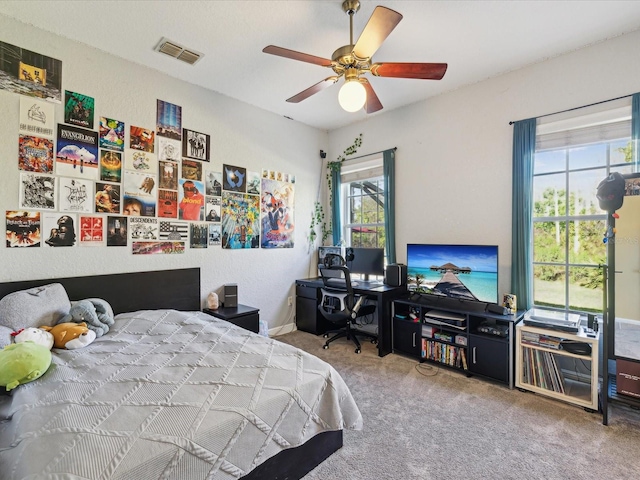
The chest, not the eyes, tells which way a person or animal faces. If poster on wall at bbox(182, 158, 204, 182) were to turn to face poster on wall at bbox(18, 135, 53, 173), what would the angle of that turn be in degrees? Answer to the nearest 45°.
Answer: approximately 135° to its right

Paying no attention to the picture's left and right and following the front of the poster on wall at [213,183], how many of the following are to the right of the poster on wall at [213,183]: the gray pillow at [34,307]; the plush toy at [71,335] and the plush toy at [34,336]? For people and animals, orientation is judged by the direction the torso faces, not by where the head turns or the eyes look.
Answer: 3

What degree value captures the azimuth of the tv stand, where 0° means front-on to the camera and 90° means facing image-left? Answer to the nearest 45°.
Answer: approximately 45°

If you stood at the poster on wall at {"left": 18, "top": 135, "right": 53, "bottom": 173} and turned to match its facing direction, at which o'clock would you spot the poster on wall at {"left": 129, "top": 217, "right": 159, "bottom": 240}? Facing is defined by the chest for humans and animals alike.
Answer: the poster on wall at {"left": 129, "top": 217, "right": 159, "bottom": 240} is roughly at 9 o'clock from the poster on wall at {"left": 18, "top": 135, "right": 53, "bottom": 173}.

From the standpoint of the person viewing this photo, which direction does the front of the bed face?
facing the viewer and to the right of the viewer

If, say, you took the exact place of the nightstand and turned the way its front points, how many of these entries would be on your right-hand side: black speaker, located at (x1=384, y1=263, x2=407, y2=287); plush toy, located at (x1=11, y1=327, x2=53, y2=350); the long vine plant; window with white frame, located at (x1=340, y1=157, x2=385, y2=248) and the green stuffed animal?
2

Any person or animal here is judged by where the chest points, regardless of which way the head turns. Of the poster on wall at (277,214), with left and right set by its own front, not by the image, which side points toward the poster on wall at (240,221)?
right

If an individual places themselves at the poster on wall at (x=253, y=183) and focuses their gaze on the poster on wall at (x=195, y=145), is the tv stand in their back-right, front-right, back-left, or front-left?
back-left

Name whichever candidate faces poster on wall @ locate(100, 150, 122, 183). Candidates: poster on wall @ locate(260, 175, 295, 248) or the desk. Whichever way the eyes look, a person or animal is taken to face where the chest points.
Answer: the desk

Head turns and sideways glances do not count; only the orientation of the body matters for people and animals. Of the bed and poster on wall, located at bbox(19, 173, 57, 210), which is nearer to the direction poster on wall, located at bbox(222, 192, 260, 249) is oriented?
the bed

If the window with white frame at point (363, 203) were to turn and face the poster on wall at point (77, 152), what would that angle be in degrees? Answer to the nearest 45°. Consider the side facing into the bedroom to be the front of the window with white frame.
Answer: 0° — it already faces it

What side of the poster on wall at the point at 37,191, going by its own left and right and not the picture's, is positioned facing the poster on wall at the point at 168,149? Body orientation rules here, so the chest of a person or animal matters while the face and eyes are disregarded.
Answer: left

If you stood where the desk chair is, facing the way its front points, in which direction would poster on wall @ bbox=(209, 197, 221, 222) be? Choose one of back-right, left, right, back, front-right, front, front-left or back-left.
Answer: back-left

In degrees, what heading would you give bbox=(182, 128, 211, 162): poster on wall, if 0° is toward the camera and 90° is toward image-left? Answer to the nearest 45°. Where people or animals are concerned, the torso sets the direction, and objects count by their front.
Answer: approximately 315°
